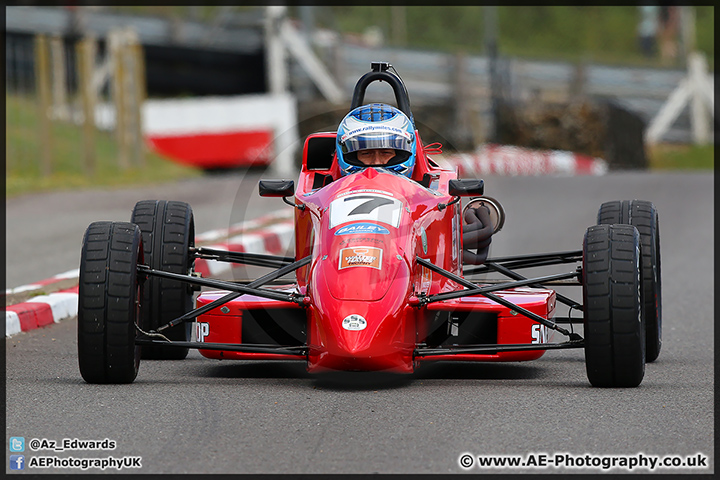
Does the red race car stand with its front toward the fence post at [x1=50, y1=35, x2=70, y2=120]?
no

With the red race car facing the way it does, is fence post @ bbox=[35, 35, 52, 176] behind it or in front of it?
behind

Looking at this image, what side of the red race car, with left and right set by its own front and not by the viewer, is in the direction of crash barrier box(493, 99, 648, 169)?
back

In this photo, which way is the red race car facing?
toward the camera

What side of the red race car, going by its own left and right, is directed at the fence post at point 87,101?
back

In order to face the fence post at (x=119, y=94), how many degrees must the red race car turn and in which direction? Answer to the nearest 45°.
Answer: approximately 180°

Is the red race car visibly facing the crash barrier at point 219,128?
no

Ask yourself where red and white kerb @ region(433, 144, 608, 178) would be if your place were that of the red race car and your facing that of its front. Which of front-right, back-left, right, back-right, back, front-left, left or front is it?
back

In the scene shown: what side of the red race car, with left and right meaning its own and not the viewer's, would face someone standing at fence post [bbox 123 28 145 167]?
back
